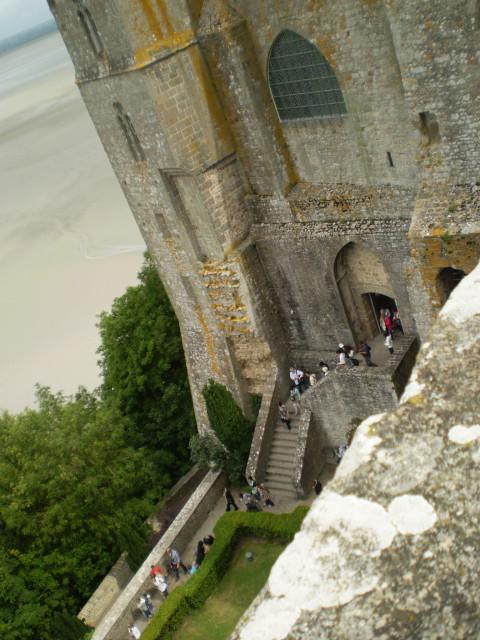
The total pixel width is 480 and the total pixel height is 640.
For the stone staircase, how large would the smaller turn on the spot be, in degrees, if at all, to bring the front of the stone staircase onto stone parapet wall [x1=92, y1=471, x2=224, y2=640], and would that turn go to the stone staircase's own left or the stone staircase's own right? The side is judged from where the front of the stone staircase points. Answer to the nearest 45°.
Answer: approximately 90° to the stone staircase's own right

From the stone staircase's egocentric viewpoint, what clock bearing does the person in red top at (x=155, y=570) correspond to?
The person in red top is roughly at 2 o'clock from the stone staircase.

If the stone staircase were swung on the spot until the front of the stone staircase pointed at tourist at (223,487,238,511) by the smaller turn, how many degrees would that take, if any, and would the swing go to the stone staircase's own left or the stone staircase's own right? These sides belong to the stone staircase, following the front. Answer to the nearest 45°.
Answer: approximately 90° to the stone staircase's own right

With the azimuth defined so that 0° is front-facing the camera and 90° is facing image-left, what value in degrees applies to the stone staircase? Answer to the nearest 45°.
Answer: approximately 0°

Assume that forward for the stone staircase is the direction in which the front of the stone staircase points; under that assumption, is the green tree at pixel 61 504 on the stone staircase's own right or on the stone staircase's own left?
on the stone staircase's own right

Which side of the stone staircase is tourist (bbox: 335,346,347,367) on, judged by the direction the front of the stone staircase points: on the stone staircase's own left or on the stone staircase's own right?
on the stone staircase's own left

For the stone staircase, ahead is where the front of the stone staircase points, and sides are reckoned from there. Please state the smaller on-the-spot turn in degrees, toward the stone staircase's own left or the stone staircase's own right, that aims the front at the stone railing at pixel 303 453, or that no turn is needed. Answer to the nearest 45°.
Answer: approximately 45° to the stone staircase's own left

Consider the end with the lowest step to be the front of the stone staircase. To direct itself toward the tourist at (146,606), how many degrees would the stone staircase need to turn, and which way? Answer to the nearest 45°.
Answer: approximately 45° to its right

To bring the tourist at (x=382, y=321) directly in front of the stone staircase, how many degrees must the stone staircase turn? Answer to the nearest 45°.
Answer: approximately 90° to its left

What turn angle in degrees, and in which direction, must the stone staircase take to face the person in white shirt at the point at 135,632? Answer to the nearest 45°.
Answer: approximately 45° to its right

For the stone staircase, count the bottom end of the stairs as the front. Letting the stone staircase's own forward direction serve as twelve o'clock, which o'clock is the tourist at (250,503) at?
The tourist is roughly at 2 o'clock from the stone staircase.

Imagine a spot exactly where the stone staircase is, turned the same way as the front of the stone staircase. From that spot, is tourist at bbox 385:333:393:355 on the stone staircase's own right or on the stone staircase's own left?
on the stone staircase's own left

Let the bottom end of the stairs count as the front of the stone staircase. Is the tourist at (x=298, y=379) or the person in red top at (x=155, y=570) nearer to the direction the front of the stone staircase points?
the person in red top
